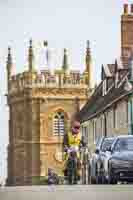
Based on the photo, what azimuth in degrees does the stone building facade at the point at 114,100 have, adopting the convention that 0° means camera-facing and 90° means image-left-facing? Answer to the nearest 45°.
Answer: approximately 45°

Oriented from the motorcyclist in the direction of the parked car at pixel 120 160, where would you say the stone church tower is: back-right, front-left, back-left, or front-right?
back-left

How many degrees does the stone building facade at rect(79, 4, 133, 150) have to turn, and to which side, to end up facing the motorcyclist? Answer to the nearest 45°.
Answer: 0° — it already faces them

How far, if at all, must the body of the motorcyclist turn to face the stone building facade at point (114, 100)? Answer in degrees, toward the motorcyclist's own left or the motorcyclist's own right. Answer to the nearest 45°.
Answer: approximately 135° to the motorcyclist's own left

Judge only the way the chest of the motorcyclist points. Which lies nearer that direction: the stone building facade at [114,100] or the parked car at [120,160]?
the parked car

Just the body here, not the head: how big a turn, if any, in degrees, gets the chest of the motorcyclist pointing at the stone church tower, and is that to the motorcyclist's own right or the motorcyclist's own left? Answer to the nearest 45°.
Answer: approximately 135° to the motorcyclist's own right
